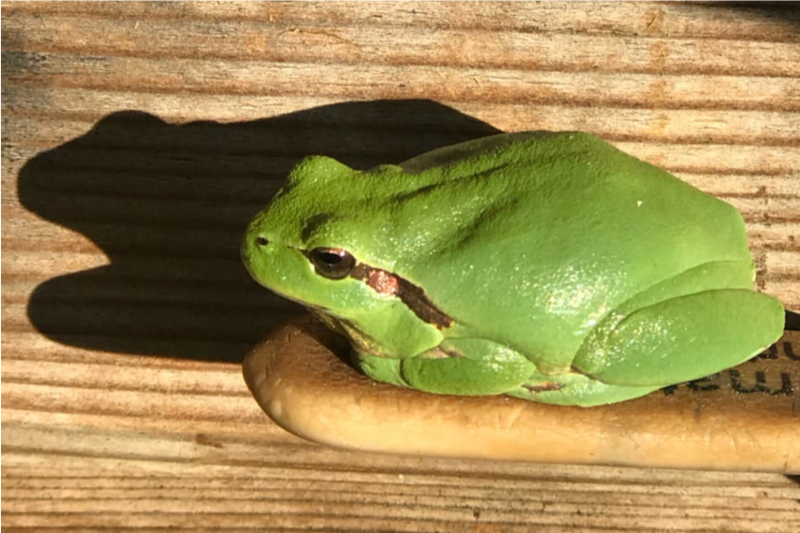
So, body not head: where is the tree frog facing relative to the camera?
to the viewer's left
